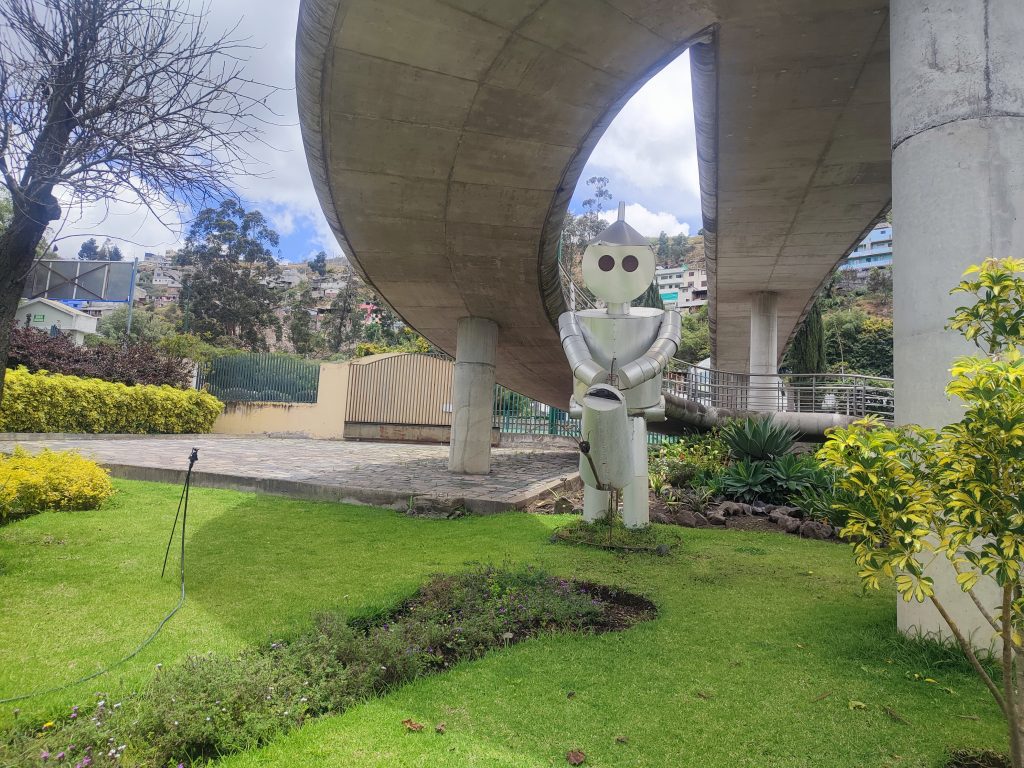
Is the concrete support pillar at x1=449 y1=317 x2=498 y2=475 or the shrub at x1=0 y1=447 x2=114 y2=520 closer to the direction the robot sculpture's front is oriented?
the shrub

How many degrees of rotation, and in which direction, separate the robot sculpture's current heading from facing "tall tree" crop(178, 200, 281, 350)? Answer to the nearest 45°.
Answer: approximately 135° to its right

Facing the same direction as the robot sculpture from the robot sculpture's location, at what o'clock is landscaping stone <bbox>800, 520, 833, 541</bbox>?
The landscaping stone is roughly at 8 o'clock from the robot sculpture.

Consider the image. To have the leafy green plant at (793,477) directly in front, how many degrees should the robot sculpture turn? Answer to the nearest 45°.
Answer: approximately 135° to its left

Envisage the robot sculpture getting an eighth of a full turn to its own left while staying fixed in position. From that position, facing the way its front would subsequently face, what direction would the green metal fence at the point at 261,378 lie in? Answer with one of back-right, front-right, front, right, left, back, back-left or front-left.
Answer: back

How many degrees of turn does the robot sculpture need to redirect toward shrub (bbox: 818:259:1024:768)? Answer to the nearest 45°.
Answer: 0° — it already faces it

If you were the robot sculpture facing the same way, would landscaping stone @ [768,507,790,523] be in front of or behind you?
behind

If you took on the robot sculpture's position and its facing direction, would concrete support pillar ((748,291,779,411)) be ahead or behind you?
behind

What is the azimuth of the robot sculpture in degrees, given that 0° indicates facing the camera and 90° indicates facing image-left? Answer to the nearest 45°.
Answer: approximately 0°

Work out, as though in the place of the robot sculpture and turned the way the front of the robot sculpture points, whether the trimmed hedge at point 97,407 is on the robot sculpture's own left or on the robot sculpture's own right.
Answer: on the robot sculpture's own right

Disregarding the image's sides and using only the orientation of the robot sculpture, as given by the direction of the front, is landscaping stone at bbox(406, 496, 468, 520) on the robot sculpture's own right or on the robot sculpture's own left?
on the robot sculpture's own right

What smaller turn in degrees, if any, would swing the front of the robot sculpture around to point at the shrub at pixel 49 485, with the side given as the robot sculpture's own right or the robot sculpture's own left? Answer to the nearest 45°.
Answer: approximately 90° to the robot sculpture's own right
